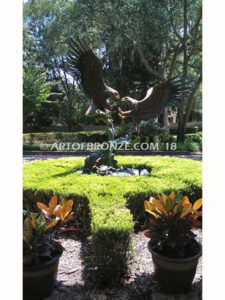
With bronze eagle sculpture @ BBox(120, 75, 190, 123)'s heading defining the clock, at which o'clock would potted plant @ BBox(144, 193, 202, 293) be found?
The potted plant is roughly at 9 o'clock from the bronze eagle sculpture.

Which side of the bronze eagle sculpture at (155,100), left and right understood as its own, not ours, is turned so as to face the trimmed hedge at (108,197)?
left

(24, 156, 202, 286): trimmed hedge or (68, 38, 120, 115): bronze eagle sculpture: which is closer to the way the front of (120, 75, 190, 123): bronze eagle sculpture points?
the bronze eagle sculpture

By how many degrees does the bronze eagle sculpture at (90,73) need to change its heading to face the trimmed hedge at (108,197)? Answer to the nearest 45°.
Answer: approximately 90° to its right

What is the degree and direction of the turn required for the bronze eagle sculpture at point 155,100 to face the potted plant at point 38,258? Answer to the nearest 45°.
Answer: approximately 90° to its left

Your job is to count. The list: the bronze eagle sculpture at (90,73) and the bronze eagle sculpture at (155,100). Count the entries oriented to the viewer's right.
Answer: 1

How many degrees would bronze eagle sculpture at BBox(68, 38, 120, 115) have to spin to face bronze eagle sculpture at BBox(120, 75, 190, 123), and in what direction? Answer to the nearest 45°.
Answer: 0° — it already faces it

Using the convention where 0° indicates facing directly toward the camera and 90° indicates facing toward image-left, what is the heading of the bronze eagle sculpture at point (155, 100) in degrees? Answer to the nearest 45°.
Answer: approximately 90°

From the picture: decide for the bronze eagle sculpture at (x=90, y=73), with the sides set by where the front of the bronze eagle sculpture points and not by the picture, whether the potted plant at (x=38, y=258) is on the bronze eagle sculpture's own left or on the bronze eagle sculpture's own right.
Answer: on the bronze eagle sculpture's own right

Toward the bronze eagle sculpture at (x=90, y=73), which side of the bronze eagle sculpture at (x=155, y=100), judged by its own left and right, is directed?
front

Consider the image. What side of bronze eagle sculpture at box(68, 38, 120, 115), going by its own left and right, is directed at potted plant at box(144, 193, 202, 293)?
right

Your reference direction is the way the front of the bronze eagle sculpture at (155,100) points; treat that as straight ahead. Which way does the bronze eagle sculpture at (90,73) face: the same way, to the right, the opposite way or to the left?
the opposite way

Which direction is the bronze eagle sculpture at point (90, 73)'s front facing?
to the viewer's right

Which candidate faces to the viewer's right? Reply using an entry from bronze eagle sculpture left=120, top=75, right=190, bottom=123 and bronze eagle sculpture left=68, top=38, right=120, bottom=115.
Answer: bronze eagle sculpture left=68, top=38, right=120, bottom=115

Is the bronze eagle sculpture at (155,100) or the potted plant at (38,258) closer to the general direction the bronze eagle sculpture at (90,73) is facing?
the bronze eagle sculpture
